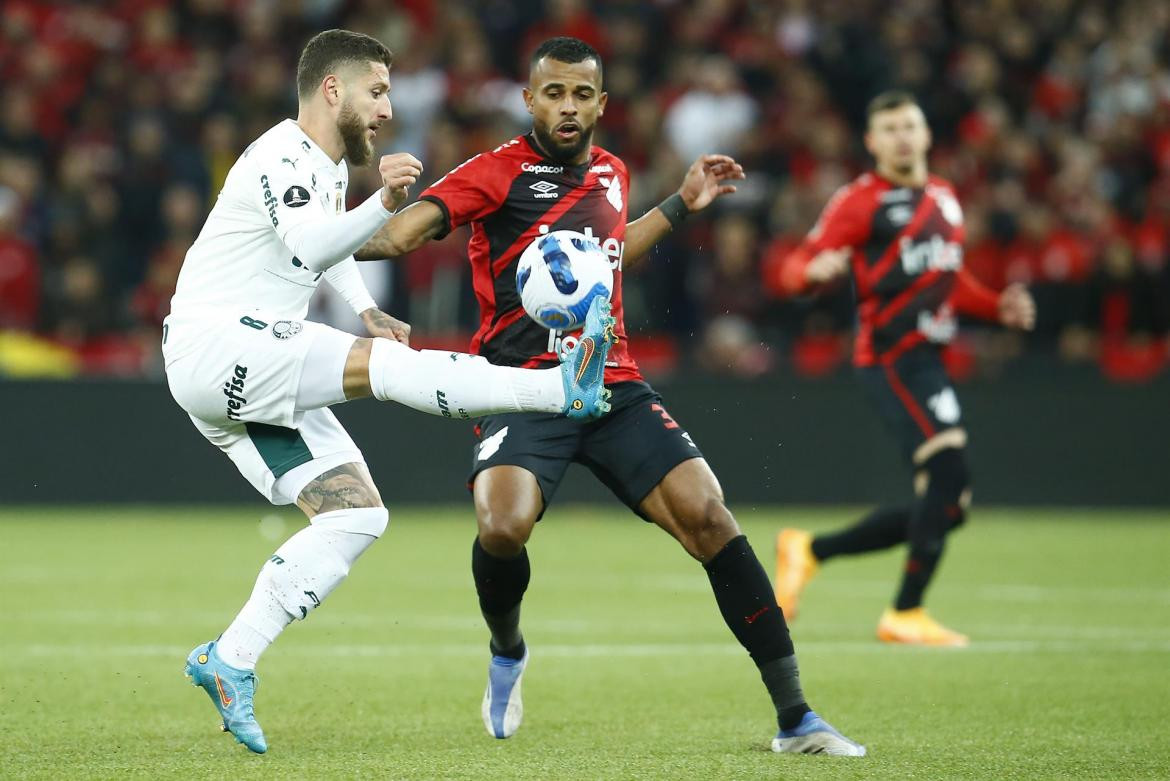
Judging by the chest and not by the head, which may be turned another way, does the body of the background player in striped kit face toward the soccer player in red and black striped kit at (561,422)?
no

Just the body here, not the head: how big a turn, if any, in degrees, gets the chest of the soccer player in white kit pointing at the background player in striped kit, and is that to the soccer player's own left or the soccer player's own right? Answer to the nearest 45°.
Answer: approximately 45° to the soccer player's own left

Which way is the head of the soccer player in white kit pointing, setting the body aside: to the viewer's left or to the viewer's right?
to the viewer's right

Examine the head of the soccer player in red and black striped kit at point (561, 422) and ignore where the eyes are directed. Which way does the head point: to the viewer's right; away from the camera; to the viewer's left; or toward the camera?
toward the camera

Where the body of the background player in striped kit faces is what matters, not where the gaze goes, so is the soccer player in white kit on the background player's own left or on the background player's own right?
on the background player's own right

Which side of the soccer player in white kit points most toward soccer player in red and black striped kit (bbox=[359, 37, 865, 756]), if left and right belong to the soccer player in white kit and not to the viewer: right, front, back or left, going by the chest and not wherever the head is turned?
front

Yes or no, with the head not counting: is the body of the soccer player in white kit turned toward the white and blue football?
yes

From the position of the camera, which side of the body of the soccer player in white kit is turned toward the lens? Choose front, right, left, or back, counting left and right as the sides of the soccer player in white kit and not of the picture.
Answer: right

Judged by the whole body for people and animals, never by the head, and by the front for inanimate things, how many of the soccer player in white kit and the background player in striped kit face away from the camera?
0
